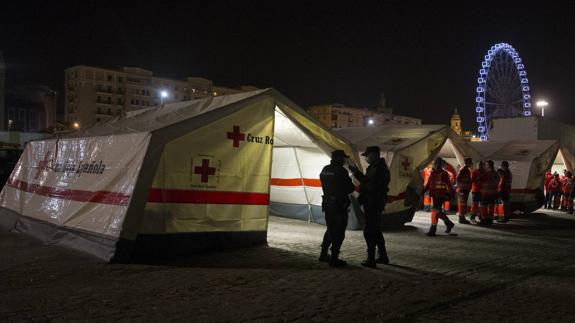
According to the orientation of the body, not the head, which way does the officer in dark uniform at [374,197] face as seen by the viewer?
to the viewer's left

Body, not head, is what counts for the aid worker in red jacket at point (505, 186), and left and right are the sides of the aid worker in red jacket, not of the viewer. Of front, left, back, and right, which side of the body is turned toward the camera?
left

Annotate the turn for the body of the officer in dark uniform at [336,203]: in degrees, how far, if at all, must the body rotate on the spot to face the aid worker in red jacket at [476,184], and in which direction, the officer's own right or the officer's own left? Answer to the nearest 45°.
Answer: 0° — they already face them

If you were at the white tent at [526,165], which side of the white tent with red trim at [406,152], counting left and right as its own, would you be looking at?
left

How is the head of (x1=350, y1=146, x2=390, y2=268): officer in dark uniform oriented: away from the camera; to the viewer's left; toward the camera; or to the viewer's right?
to the viewer's left

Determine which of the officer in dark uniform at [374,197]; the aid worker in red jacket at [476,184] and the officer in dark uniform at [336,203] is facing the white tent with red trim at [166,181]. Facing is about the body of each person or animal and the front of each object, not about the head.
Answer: the officer in dark uniform at [374,197]

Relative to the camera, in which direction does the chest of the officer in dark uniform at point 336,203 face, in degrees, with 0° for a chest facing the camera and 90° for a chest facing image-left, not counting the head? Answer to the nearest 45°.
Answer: approximately 225°

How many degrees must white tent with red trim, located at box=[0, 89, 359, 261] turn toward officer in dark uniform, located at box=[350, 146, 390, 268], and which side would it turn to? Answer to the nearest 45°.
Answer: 0° — it already faces them

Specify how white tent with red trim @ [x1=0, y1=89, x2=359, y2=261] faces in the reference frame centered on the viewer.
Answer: facing the viewer and to the right of the viewer

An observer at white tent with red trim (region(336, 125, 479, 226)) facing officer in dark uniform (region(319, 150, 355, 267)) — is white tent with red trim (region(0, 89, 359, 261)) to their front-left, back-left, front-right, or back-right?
front-right

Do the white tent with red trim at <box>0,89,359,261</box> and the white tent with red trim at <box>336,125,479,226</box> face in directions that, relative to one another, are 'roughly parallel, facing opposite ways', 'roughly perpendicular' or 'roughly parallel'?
roughly parallel
